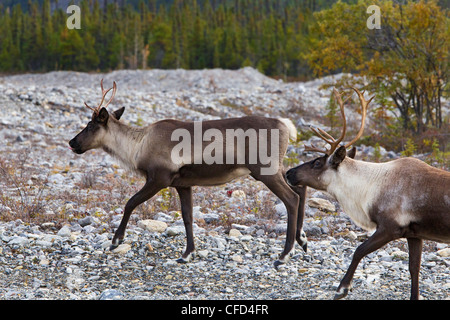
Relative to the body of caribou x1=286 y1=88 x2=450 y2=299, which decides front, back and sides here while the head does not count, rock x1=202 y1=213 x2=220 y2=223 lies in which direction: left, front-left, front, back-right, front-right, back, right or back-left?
front-right

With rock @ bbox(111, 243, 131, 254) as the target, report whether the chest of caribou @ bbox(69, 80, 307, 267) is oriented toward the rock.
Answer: yes

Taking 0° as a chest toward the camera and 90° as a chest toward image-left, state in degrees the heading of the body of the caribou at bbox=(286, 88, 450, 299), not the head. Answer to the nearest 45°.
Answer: approximately 90°

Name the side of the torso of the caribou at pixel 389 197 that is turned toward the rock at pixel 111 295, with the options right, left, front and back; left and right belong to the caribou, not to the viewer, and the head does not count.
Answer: front

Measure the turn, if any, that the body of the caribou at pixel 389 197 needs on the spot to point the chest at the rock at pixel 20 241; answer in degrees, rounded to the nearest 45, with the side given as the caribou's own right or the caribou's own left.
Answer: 0° — it already faces it

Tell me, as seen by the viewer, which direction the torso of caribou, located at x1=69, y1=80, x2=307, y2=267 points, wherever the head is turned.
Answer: to the viewer's left

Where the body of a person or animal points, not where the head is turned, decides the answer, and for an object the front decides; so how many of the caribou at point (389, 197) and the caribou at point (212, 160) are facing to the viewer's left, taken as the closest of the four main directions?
2

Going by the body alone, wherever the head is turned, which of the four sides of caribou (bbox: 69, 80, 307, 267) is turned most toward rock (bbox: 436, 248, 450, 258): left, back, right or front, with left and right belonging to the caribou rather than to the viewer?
back

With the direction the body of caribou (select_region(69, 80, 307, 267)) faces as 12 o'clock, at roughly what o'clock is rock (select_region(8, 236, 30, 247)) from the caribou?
The rock is roughly at 12 o'clock from the caribou.
